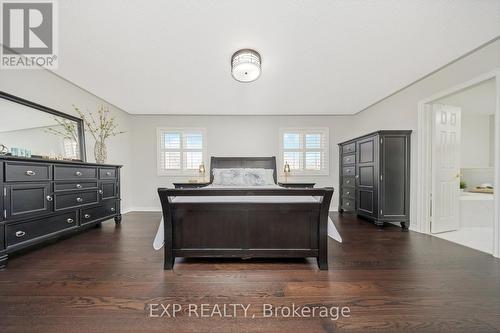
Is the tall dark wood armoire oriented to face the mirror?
yes

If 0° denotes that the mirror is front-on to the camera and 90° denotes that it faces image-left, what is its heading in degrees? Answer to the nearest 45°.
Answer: approximately 315°

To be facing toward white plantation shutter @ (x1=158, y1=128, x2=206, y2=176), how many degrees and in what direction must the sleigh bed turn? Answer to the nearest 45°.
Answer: approximately 135° to its right

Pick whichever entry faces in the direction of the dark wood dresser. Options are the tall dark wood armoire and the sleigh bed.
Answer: the tall dark wood armoire

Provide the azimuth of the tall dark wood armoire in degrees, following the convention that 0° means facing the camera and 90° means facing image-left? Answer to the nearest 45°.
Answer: approximately 45°

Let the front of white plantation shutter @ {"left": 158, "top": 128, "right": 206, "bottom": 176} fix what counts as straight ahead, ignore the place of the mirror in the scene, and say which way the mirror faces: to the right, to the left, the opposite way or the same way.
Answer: to the left
